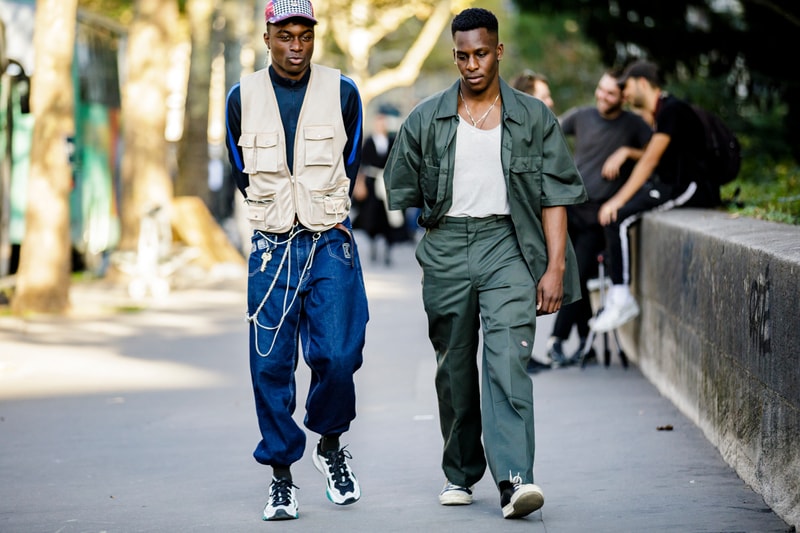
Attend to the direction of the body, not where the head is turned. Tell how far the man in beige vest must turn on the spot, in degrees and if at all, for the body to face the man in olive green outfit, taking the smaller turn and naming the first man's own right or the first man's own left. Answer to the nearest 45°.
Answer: approximately 90° to the first man's own left

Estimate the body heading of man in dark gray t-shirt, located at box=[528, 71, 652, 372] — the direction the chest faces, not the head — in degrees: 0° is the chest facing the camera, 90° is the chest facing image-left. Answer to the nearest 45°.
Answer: approximately 0°

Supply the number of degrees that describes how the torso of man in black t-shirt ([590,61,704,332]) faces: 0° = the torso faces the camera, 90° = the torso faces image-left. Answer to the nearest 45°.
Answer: approximately 90°

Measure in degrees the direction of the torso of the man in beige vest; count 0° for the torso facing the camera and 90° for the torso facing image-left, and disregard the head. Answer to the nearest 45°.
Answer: approximately 0°

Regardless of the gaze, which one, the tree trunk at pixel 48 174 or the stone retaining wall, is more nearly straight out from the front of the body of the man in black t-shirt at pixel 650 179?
the tree trunk

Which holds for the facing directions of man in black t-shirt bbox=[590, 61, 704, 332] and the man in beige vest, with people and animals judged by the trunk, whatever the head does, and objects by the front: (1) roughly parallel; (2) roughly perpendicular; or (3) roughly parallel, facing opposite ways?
roughly perpendicular

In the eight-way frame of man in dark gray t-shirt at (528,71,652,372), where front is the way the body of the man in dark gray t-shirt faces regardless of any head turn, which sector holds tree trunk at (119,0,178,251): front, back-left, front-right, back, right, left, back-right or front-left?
back-right
